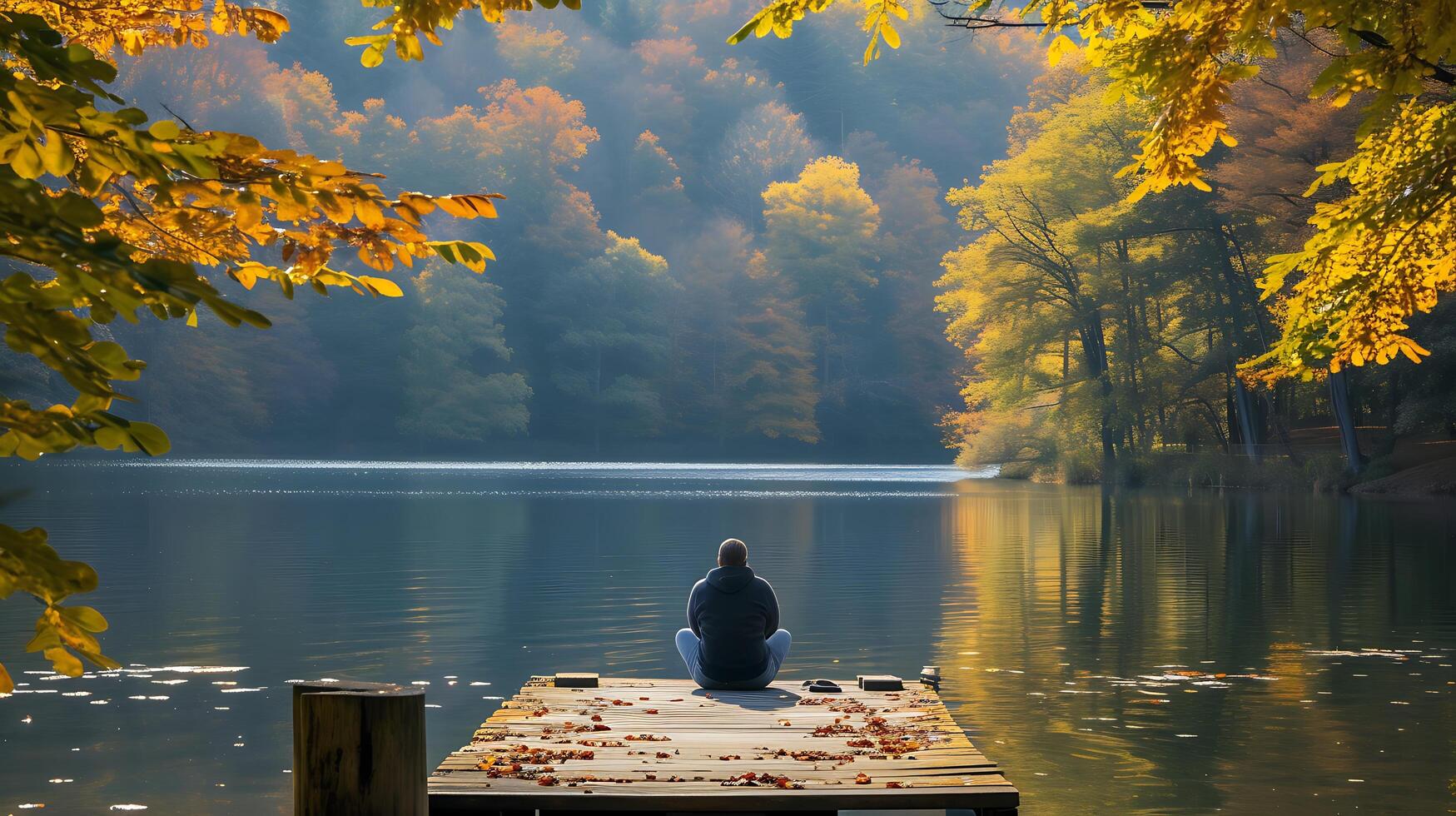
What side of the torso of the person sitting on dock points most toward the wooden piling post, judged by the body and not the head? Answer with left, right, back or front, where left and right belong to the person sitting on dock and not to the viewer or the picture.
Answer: back

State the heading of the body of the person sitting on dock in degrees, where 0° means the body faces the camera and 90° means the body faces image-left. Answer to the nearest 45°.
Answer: approximately 180°

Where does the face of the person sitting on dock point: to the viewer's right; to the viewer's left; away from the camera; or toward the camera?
away from the camera

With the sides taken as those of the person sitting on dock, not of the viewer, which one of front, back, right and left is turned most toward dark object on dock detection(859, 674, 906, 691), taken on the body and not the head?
right
